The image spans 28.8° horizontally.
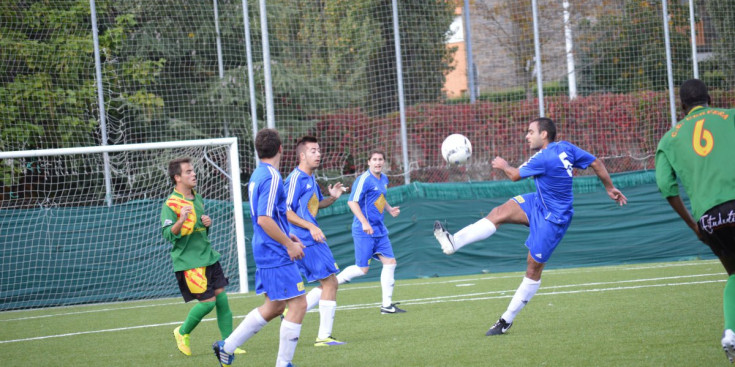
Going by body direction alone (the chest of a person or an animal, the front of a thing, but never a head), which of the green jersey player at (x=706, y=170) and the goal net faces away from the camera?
the green jersey player

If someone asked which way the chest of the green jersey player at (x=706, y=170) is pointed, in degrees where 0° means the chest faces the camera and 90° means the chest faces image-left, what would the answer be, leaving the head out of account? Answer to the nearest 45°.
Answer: approximately 180°

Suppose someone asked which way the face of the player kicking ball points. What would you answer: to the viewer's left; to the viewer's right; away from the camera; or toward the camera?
to the viewer's left

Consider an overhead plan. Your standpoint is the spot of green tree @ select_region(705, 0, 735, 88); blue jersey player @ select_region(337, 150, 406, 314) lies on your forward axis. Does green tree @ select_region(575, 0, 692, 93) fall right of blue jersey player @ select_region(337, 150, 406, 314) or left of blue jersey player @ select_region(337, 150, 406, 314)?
right

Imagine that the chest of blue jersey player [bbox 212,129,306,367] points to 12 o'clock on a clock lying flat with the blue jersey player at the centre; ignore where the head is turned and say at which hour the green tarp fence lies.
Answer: The green tarp fence is roughly at 11 o'clock from the blue jersey player.

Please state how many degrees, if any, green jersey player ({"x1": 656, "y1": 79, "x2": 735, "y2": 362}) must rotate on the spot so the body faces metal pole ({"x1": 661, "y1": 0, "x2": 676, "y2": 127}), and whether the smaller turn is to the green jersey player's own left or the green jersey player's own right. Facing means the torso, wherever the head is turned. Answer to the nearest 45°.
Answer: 0° — they already face it

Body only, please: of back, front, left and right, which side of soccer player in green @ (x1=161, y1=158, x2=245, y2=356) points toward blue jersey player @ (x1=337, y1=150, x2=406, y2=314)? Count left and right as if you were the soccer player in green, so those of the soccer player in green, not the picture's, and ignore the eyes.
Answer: left
